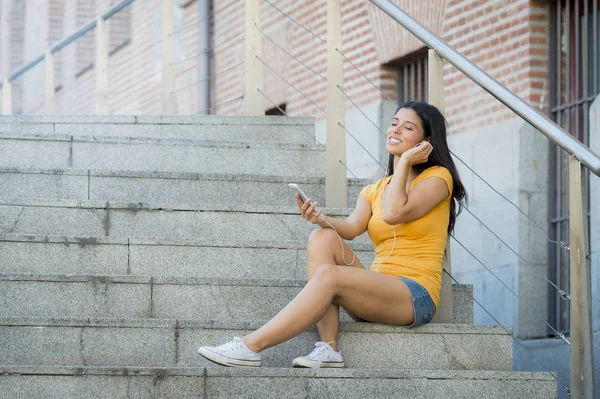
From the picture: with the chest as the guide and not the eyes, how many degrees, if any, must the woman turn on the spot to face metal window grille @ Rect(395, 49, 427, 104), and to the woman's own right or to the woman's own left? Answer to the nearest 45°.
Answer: approximately 135° to the woman's own right

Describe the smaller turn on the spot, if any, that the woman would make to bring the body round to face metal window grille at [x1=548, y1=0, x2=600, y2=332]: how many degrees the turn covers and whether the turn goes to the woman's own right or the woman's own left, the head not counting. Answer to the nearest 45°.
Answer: approximately 180°

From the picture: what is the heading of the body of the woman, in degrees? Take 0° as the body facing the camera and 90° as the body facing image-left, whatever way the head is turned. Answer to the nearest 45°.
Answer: approximately 45°

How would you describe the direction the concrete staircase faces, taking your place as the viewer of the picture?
facing the viewer

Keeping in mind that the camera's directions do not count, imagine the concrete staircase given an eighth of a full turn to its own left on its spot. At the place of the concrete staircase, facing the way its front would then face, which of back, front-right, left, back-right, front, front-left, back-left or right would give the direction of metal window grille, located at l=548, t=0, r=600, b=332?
left
